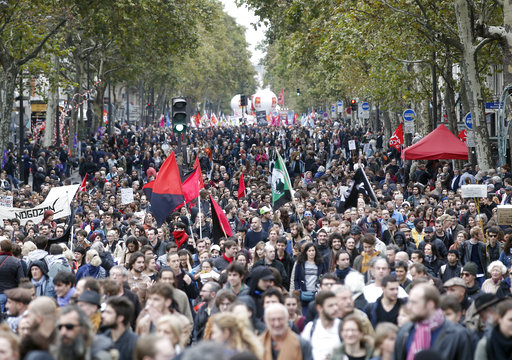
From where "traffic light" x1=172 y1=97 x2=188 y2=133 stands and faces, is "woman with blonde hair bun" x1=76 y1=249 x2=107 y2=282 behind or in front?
in front

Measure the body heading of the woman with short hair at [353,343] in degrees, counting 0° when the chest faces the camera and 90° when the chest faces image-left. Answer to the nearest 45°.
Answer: approximately 0°

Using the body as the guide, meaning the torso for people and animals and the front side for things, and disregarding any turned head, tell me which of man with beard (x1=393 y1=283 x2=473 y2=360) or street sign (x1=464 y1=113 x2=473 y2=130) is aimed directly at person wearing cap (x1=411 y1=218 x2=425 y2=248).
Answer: the street sign
